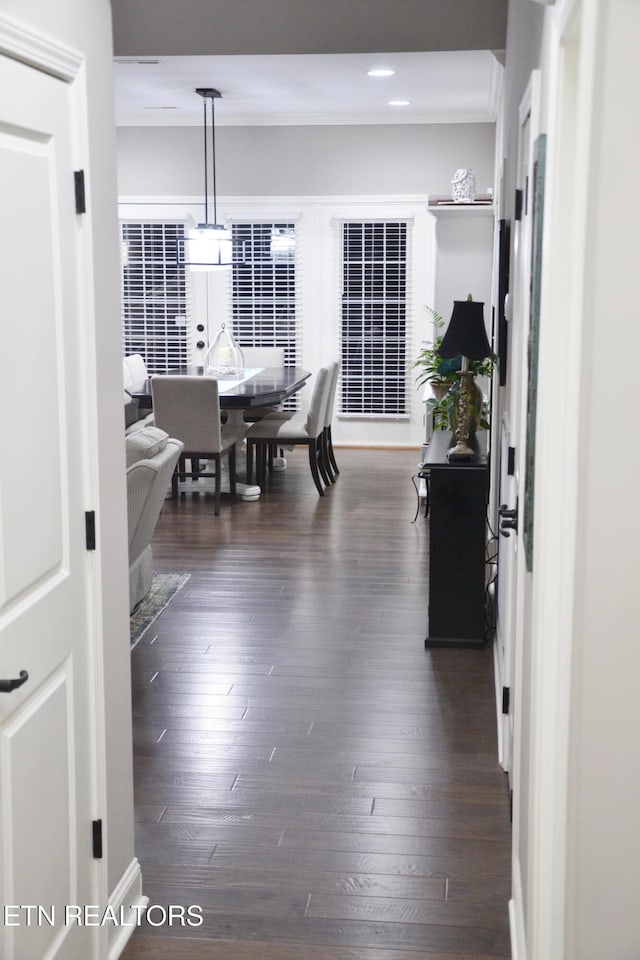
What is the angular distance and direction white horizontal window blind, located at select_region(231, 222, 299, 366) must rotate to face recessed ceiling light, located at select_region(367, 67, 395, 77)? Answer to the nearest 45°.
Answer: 0° — it already faces it

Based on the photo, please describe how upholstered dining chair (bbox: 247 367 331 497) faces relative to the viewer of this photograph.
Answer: facing to the left of the viewer

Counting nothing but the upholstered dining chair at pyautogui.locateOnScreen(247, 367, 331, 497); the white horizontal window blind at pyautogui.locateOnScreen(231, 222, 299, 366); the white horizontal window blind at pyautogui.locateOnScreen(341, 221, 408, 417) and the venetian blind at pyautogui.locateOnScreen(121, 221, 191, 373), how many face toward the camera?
3

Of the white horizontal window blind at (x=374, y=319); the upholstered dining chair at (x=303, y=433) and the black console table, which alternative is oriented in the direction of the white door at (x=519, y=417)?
the white horizontal window blind

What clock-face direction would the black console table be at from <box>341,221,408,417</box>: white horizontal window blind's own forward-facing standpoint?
The black console table is roughly at 12 o'clock from the white horizontal window blind.

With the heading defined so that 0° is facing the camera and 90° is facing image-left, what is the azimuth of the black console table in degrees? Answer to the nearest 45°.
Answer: approximately 90°

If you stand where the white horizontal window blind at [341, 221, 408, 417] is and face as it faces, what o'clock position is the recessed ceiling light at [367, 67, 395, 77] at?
The recessed ceiling light is roughly at 12 o'clock from the white horizontal window blind.

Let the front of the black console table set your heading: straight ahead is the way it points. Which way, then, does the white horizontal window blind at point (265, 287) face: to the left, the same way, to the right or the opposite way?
to the left

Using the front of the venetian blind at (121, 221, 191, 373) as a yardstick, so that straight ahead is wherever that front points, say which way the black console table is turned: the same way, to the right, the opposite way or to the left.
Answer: to the right

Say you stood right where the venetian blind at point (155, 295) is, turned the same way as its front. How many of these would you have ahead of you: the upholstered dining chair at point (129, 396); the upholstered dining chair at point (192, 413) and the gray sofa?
3

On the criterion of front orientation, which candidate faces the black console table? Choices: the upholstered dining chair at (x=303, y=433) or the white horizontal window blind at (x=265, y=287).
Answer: the white horizontal window blind

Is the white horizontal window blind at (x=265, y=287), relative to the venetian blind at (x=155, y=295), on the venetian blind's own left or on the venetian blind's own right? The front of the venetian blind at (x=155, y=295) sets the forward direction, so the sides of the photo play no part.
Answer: on the venetian blind's own left
